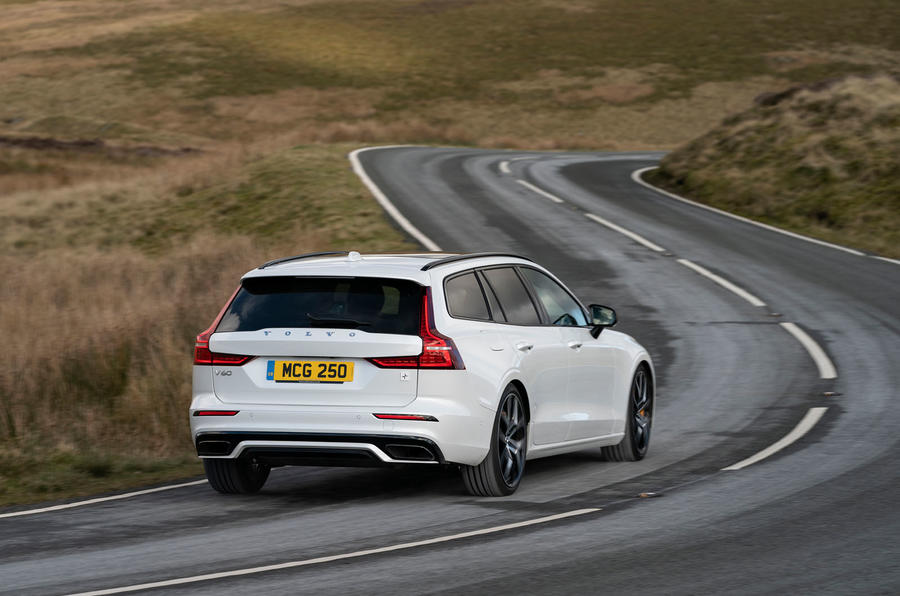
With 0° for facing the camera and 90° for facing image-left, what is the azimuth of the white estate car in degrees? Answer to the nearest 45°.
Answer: approximately 225°
